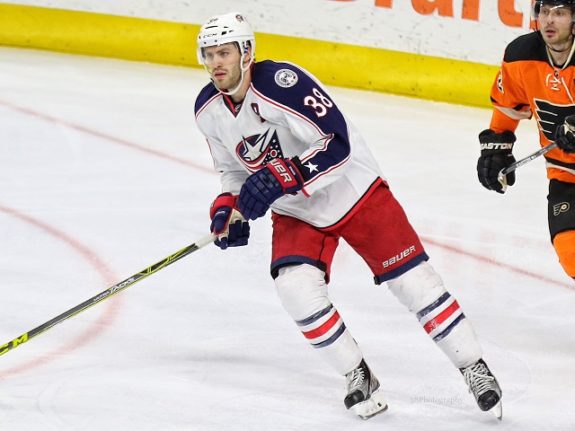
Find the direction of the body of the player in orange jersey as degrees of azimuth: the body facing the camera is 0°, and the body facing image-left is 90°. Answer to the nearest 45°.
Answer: approximately 0°

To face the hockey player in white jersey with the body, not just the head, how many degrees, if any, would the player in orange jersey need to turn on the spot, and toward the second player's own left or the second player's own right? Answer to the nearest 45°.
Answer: approximately 45° to the second player's own right

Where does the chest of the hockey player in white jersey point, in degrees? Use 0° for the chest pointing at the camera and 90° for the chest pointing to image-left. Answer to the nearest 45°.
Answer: approximately 45°

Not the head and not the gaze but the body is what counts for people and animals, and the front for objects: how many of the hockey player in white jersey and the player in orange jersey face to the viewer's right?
0

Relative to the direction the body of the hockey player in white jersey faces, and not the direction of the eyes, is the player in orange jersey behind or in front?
behind
